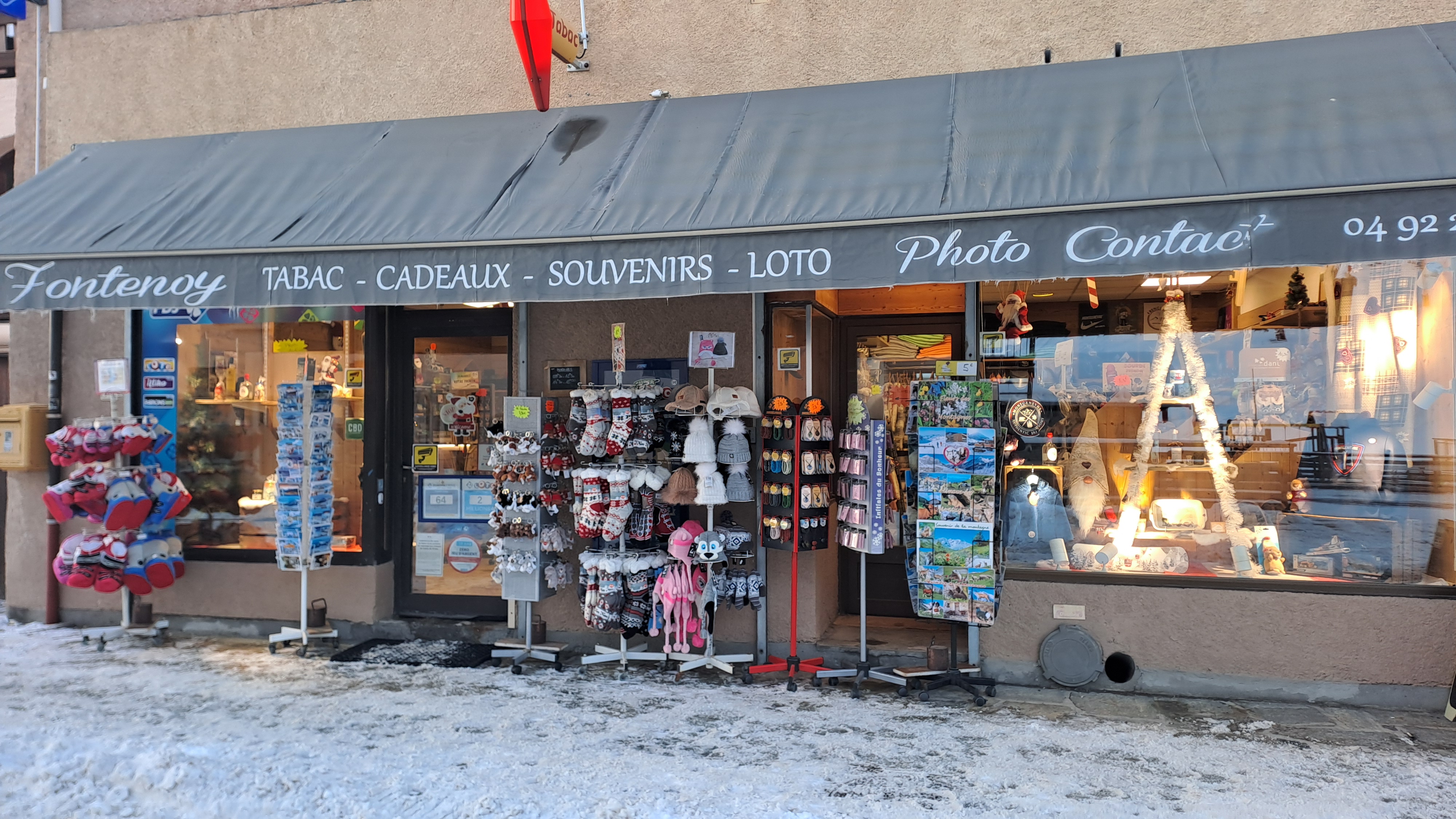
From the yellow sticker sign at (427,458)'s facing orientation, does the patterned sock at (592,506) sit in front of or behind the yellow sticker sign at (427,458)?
in front

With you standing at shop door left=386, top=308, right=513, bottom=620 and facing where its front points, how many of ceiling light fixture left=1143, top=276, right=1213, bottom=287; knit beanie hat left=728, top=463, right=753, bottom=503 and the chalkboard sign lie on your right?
0

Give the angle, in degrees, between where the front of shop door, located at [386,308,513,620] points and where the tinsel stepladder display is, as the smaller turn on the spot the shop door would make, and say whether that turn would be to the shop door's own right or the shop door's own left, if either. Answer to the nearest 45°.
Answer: approximately 45° to the shop door's own left

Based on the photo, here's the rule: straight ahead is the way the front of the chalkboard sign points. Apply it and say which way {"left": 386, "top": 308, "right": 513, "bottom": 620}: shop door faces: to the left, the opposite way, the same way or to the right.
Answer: the same way

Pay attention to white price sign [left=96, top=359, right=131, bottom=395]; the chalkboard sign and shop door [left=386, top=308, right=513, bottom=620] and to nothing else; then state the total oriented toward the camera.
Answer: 3

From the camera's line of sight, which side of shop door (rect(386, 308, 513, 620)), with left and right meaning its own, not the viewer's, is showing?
front

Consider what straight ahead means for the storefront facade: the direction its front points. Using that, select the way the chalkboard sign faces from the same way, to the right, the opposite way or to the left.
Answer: the same way

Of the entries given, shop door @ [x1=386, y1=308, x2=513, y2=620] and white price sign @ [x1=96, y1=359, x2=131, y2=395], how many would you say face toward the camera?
2

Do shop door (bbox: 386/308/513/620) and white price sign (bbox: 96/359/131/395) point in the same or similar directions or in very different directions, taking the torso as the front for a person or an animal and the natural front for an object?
same or similar directions

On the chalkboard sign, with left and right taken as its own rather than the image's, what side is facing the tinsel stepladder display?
left

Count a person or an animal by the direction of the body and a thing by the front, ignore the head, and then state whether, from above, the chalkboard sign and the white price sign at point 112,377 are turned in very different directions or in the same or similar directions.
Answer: same or similar directions

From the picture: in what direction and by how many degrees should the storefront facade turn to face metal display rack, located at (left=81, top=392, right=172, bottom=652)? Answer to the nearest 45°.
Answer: approximately 90° to its right

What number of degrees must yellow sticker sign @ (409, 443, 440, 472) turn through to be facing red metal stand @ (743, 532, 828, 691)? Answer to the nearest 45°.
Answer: approximately 45° to its left

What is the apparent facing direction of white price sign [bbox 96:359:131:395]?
toward the camera

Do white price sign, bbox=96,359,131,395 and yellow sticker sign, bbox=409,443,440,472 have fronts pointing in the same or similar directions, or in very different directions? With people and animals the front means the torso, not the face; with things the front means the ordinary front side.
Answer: same or similar directions
